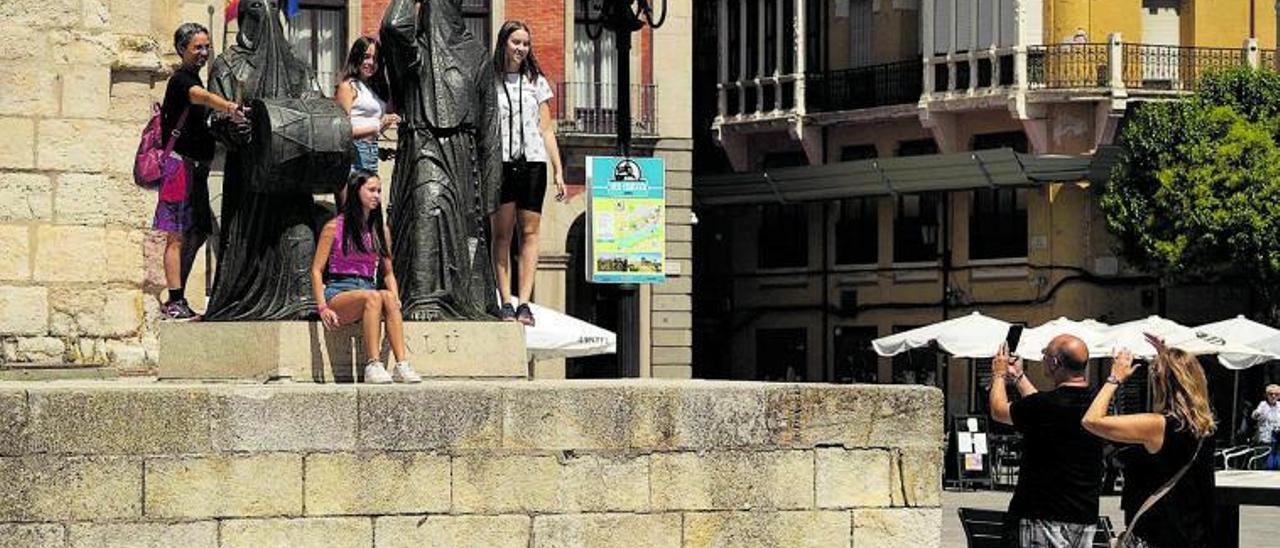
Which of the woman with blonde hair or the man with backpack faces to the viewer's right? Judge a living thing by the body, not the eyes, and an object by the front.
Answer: the man with backpack

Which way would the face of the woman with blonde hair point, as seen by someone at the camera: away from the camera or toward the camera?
away from the camera

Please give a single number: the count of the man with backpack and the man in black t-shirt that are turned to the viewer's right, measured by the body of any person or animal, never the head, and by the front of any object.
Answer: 1

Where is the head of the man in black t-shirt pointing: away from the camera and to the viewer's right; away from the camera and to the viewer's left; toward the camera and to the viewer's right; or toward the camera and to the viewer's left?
away from the camera and to the viewer's left

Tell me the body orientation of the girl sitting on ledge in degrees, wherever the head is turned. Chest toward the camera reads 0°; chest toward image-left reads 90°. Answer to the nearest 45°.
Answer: approximately 315°

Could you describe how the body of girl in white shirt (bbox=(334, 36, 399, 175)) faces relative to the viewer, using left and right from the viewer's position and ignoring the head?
facing the viewer and to the right of the viewer

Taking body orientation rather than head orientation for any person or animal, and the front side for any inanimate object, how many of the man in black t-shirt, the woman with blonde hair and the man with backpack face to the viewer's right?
1

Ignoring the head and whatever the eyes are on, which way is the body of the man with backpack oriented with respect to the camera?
to the viewer's right

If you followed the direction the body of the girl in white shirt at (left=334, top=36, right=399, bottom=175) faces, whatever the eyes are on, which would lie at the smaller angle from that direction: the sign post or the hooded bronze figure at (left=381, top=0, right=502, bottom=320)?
the hooded bronze figure

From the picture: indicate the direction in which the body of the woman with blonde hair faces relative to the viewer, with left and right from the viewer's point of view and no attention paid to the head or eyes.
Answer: facing away from the viewer and to the left of the viewer

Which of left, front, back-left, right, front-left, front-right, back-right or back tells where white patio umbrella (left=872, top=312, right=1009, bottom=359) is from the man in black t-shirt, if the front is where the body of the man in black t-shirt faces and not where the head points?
front-right
